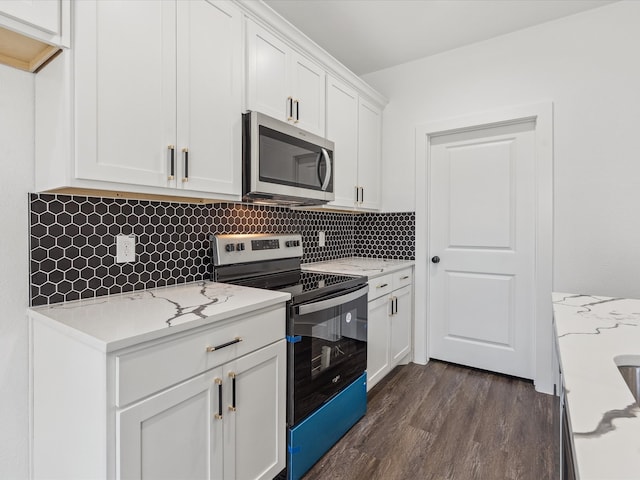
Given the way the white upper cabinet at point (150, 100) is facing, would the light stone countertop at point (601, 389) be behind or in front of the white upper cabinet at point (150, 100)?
in front

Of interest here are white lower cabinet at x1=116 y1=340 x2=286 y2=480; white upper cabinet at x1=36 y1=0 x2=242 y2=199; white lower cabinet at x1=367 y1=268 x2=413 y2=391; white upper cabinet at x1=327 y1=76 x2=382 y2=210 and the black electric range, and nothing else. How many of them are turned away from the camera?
0

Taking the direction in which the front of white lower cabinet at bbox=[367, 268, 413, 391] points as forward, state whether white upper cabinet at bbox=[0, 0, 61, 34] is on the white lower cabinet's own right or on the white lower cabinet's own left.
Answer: on the white lower cabinet's own right

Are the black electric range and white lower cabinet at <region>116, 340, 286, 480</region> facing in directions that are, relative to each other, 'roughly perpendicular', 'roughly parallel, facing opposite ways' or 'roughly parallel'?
roughly parallel

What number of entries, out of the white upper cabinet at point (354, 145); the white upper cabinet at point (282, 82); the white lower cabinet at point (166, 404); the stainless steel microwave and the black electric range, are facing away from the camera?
0

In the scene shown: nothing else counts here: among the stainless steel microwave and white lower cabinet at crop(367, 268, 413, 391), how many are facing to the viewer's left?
0

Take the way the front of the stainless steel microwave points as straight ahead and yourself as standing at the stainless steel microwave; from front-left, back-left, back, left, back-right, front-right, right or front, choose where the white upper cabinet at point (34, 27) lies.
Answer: right

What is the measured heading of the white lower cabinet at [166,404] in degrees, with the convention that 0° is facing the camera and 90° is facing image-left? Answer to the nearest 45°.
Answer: approximately 315°

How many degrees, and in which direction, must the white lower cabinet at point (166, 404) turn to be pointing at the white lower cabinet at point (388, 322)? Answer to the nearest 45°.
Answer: approximately 90° to its left

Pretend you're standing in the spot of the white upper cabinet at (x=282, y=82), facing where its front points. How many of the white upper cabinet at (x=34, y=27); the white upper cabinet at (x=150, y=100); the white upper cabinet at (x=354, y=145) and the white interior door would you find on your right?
2

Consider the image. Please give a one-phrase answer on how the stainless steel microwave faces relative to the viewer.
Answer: facing the viewer and to the right of the viewer

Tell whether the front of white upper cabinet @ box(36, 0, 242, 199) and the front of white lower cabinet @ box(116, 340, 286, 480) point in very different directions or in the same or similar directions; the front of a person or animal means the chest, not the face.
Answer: same or similar directions

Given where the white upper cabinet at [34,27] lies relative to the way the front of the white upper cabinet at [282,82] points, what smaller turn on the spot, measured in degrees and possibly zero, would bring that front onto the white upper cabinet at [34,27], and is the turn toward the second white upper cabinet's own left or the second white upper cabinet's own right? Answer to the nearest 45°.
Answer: approximately 90° to the second white upper cabinet's own right
